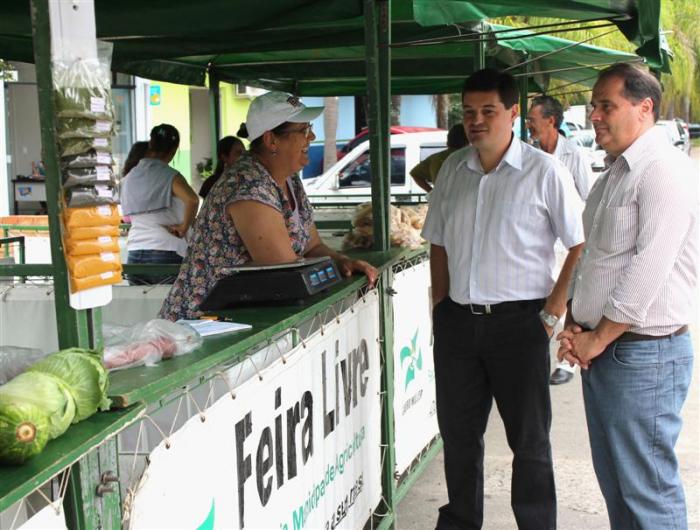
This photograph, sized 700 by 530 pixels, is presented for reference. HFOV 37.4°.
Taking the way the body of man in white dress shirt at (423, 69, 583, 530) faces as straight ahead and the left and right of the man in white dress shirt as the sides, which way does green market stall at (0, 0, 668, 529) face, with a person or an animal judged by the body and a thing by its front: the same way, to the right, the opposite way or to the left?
to the left

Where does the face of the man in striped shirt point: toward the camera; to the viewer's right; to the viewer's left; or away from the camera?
to the viewer's left

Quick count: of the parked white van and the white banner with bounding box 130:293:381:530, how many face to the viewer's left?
1

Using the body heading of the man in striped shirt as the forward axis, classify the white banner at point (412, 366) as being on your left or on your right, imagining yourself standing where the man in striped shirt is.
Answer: on your right

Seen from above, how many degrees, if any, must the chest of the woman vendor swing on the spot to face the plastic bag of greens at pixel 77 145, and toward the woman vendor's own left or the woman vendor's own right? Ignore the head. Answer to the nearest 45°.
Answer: approximately 90° to the woman vendor's own right

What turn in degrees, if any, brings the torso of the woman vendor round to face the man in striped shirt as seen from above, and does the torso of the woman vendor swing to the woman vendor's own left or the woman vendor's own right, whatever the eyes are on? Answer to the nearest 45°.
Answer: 0° — they already face them

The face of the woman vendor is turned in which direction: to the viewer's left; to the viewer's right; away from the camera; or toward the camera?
to the viewer's right

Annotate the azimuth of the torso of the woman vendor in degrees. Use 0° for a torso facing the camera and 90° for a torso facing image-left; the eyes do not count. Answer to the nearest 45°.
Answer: approximately 270°

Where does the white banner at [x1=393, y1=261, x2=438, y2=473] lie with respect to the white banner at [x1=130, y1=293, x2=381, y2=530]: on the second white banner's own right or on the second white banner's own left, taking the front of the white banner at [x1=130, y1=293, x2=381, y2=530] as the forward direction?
on the second white banner's own left
